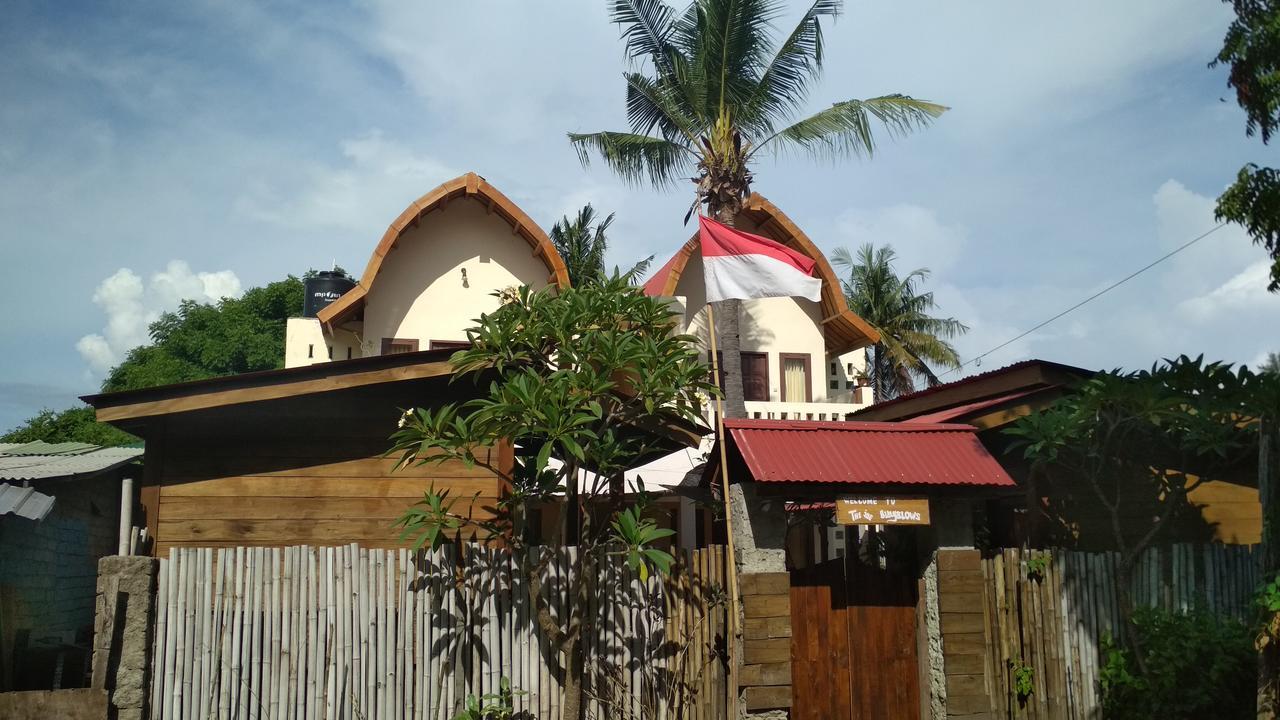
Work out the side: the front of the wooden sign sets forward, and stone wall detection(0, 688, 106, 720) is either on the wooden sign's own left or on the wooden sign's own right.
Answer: on the wooden sign's own right

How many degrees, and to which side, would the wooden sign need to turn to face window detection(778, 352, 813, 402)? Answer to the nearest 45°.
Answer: approximately 180°

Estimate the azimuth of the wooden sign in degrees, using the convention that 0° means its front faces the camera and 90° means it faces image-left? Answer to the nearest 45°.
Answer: approximately 0°

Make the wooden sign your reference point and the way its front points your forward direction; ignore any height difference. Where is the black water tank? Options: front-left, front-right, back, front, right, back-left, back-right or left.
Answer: back-right

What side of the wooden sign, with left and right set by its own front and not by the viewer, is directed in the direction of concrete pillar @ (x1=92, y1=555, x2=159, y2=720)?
right

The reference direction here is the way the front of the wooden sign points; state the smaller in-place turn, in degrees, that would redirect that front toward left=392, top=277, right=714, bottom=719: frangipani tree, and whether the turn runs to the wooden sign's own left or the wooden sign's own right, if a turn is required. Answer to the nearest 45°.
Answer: approximately 45° to the wooden sign's own right

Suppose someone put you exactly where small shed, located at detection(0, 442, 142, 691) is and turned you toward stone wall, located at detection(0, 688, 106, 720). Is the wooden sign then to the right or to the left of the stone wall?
left

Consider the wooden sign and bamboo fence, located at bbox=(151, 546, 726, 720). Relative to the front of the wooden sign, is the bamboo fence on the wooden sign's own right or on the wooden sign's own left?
on the wooden sign's own right

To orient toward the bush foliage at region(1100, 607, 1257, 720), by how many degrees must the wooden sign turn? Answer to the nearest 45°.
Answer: approximately 90° to its left
